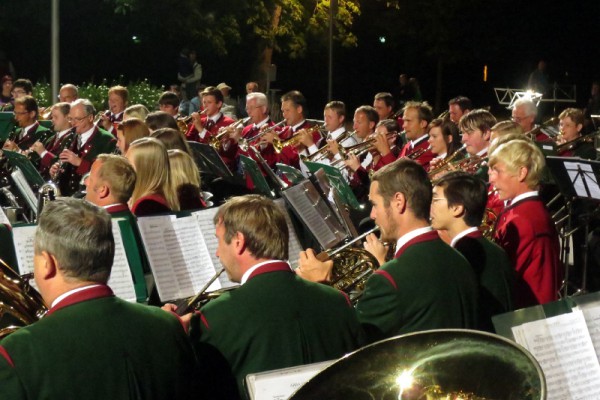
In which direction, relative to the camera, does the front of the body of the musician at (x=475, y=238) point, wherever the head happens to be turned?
to the viewer's left

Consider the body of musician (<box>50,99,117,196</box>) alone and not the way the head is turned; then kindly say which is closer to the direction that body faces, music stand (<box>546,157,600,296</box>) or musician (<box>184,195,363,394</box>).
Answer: the musician

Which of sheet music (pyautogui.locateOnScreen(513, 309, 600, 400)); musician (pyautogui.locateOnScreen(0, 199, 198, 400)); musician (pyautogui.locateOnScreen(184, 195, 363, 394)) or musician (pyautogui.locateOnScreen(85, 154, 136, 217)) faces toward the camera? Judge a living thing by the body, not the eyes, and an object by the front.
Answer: the sheet music

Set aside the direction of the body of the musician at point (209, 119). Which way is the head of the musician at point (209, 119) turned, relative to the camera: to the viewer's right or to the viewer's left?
to the viewer's left

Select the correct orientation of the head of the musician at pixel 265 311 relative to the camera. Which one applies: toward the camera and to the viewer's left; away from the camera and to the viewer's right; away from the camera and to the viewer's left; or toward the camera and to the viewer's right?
away from the camera and to the viewer's left

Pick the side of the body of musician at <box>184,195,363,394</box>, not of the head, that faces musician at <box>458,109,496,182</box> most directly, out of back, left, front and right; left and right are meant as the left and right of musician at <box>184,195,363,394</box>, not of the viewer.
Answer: right

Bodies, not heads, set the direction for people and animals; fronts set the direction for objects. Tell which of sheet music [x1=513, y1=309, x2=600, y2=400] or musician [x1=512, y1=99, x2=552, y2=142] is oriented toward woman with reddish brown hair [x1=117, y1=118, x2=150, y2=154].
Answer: the musician

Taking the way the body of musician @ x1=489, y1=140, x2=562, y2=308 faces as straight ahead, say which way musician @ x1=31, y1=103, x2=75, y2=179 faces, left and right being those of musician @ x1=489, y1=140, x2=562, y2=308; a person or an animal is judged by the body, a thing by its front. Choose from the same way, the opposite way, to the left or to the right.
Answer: to the left

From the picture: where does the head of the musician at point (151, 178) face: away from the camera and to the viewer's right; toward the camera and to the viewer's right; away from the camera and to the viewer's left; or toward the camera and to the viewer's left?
away from the camera and to the viewer's left

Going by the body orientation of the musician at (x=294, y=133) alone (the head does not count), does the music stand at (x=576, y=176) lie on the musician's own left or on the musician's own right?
on the musician's own left

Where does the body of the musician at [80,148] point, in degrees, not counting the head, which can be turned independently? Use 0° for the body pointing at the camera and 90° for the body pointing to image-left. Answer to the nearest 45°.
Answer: approximately 45°

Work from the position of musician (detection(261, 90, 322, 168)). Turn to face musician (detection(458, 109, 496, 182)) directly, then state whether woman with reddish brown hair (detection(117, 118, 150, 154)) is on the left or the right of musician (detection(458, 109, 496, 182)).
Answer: right

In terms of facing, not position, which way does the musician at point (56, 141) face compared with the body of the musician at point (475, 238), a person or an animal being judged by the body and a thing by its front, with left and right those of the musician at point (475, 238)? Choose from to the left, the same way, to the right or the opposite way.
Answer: to the left

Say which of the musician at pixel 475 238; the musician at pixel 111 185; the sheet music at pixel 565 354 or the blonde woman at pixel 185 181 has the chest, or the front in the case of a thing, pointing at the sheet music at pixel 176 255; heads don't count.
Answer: the musician at pixel 475 238

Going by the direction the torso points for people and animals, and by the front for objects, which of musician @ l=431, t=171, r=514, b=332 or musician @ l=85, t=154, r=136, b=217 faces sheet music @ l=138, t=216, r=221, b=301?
musician @ l=431, t=171, r=514, b=332

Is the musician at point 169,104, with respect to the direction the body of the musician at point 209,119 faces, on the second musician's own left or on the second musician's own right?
on the second musician's own right
